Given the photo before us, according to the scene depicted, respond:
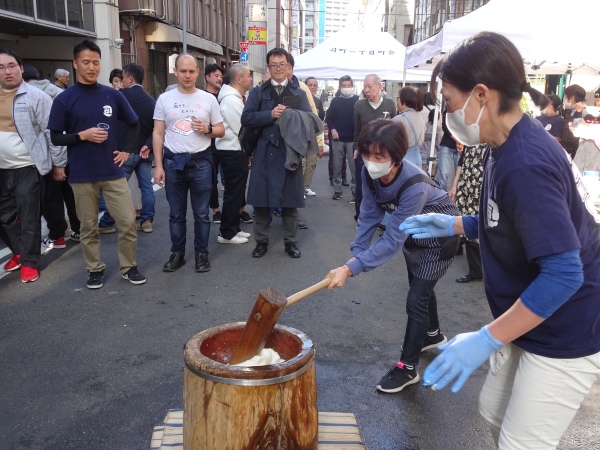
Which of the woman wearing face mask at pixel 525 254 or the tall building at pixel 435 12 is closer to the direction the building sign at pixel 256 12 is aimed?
the woman wearing face mask

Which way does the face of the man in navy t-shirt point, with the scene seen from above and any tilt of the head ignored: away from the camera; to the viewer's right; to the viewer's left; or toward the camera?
toward the camera

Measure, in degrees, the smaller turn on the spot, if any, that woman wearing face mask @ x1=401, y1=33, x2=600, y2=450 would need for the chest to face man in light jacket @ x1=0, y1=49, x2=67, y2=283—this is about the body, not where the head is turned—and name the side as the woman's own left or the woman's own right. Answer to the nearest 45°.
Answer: approximately 45° to the woman's own right

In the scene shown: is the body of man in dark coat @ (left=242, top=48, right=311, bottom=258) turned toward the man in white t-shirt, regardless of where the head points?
no

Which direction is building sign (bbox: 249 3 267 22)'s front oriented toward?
toward the camera

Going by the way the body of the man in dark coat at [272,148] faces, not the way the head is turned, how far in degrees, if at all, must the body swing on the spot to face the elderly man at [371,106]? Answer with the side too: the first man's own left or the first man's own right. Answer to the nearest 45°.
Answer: approximately 135° to the first man's own left

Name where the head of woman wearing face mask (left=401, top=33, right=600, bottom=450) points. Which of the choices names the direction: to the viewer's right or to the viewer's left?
to the viewer's left

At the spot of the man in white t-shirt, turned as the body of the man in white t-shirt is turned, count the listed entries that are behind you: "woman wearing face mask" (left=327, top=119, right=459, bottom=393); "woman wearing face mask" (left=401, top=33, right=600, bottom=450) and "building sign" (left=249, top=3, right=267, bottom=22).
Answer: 1

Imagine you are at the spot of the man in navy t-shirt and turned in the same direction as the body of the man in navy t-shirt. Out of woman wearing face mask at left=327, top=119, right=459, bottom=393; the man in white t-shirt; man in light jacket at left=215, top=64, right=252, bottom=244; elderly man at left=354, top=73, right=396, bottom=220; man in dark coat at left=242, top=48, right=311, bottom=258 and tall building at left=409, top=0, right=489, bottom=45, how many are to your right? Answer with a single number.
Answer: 0

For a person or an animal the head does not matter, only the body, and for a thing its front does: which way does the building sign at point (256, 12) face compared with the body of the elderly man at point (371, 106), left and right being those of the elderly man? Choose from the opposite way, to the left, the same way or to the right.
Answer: the same way

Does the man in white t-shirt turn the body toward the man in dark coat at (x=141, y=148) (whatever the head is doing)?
no

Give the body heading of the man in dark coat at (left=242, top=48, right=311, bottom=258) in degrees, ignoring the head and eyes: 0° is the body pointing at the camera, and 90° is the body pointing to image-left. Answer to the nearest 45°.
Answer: approximately 0°

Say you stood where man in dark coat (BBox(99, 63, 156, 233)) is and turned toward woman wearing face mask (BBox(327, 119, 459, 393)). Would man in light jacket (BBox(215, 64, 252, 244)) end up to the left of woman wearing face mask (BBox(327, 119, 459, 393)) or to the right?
left

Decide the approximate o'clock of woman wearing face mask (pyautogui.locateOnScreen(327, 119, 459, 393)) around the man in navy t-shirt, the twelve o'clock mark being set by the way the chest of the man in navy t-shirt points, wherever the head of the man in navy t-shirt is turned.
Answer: The woman wearing face mask is roughly at 11 o'clock from the man in navy t-shirt.

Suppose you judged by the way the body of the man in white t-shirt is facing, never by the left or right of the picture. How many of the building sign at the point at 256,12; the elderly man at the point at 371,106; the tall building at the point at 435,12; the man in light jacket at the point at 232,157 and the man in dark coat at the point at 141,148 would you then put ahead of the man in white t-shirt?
0

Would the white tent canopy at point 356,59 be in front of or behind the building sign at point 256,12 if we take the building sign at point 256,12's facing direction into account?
in front

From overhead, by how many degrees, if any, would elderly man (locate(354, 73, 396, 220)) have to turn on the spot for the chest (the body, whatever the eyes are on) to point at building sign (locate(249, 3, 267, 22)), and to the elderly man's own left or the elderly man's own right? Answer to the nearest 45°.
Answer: approximately 180°

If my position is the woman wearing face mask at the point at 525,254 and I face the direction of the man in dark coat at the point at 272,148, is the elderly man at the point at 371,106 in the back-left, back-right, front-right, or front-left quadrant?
front-right

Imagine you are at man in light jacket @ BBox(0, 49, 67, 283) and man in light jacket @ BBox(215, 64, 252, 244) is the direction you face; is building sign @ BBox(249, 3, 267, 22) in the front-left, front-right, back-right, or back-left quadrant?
front-left

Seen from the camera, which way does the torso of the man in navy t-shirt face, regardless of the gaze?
toward the camera

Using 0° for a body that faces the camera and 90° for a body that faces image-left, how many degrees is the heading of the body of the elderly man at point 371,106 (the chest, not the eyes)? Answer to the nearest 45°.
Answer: approximately 0°
